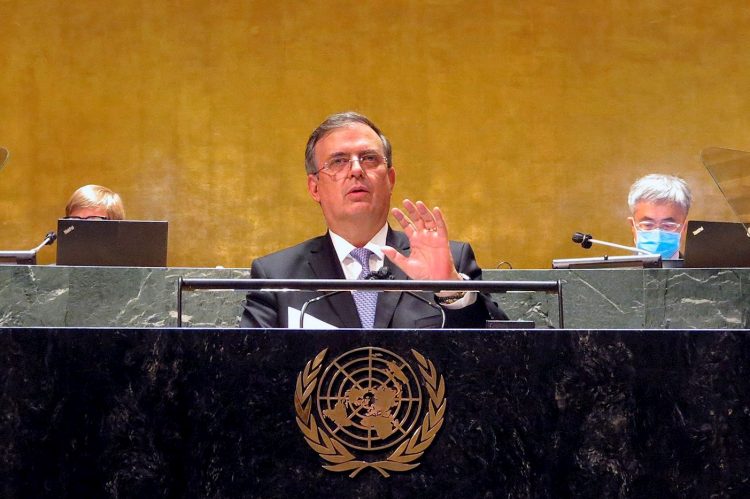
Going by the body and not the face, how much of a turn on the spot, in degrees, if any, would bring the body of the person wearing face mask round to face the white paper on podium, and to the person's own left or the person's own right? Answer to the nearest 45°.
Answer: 0° — they already face it

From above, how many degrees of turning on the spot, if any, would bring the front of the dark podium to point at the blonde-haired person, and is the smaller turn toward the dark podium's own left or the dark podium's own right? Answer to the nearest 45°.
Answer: approximately 135° to the dark podium's own right

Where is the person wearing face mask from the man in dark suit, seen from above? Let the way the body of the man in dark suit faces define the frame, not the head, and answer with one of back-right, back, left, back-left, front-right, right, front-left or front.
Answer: back-left

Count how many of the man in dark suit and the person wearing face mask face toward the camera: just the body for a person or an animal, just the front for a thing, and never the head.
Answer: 2

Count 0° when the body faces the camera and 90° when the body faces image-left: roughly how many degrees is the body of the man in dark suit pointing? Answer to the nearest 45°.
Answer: approximately 0°

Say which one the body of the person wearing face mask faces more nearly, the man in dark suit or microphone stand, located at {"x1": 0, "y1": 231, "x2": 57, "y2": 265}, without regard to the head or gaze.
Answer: the man in dark suit

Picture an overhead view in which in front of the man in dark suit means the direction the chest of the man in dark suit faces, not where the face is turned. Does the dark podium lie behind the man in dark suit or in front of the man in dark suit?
in front

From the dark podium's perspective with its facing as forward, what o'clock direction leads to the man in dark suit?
The man in dark suit is roughly at 6 o'clock from the dark podium.

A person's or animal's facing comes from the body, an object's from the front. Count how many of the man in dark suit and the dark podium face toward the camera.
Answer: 2

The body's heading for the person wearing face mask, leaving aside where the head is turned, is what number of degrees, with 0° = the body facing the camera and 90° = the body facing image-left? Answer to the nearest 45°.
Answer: approximately 0°
